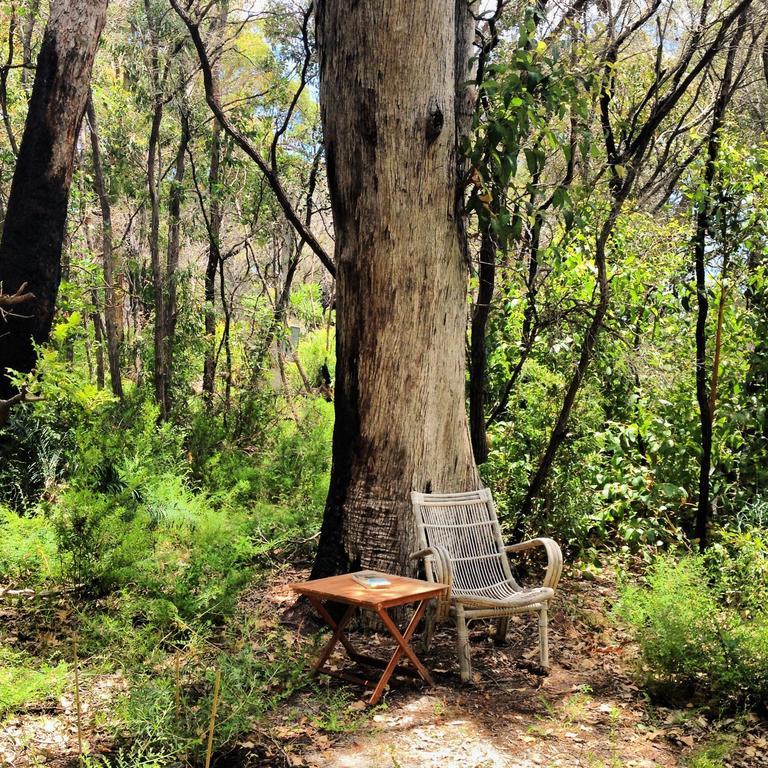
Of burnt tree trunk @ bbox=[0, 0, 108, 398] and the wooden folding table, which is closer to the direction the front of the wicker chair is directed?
the wooden folding table

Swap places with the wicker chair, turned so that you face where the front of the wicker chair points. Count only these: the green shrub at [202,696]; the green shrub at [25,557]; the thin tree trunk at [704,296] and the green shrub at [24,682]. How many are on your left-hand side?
1

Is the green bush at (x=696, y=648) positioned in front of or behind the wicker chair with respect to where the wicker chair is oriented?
in front

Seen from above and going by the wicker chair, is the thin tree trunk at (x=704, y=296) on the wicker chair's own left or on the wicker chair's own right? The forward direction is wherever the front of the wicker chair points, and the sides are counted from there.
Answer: on the wicker chair's own left

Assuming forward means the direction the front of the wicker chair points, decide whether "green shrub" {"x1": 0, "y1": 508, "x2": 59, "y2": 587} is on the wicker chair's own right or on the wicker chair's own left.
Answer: on the wicker chair's own right

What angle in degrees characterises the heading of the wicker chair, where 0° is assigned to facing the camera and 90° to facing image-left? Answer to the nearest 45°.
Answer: approximately 315°

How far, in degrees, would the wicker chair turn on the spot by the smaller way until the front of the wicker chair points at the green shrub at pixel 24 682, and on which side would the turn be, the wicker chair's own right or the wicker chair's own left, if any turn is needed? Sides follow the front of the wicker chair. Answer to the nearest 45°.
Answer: approximately 90° to the wicker chair's own right

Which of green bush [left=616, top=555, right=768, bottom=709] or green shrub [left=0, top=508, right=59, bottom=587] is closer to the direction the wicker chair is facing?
the green bush

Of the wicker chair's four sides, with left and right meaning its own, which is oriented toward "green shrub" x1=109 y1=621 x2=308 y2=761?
right

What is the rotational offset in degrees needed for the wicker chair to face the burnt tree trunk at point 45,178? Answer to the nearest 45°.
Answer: approximately 180°

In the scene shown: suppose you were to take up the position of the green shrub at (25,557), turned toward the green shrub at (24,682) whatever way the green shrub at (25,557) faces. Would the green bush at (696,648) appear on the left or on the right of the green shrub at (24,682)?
left

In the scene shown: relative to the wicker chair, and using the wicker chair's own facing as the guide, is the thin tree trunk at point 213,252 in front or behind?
behind
